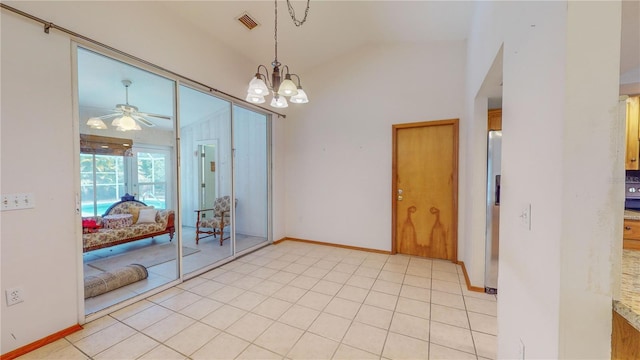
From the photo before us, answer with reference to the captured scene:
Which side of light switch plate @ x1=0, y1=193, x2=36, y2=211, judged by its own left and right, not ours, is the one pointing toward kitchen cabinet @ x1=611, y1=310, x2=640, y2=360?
front

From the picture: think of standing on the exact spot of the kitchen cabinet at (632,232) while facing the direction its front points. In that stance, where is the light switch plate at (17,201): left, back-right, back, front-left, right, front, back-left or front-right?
front-right

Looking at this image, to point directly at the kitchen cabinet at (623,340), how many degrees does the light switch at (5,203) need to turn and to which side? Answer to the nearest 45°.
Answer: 0° — it already faces it

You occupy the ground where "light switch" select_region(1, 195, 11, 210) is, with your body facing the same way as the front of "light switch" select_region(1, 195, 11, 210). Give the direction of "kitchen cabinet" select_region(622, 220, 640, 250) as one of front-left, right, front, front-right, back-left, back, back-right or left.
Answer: front-left
